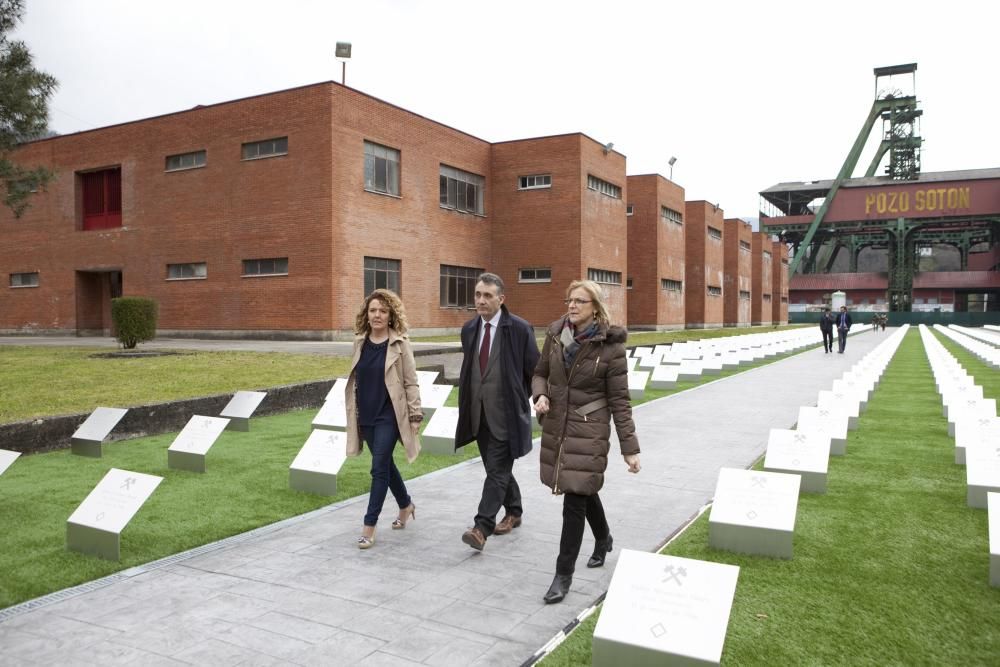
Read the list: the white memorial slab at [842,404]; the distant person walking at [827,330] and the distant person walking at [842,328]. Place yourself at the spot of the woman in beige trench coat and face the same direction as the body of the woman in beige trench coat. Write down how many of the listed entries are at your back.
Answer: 3

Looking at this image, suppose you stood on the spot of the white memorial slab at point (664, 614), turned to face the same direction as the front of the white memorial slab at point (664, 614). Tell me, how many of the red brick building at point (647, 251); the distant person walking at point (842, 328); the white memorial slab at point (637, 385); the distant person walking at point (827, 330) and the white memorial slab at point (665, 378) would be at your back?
5

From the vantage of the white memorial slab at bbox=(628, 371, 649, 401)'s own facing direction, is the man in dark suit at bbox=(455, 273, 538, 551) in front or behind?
in front

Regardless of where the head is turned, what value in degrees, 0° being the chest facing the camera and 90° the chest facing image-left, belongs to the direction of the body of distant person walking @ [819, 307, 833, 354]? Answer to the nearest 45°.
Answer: approximately 0°

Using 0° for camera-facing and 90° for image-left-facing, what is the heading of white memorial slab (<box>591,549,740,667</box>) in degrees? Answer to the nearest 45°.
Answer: approximately 0°

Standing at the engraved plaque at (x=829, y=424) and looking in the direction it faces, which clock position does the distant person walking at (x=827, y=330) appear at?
The distant person walking is roughly at 6 o'clock from the engraved plaque.

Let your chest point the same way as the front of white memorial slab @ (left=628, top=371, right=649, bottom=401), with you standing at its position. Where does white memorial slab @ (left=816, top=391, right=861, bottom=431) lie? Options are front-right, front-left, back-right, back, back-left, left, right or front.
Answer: front-left

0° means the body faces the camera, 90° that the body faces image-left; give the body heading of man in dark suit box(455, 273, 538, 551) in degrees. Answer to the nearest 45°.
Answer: approximately 45°

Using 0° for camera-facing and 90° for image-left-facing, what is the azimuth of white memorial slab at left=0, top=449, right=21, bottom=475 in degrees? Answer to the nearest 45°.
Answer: approximately 45°
